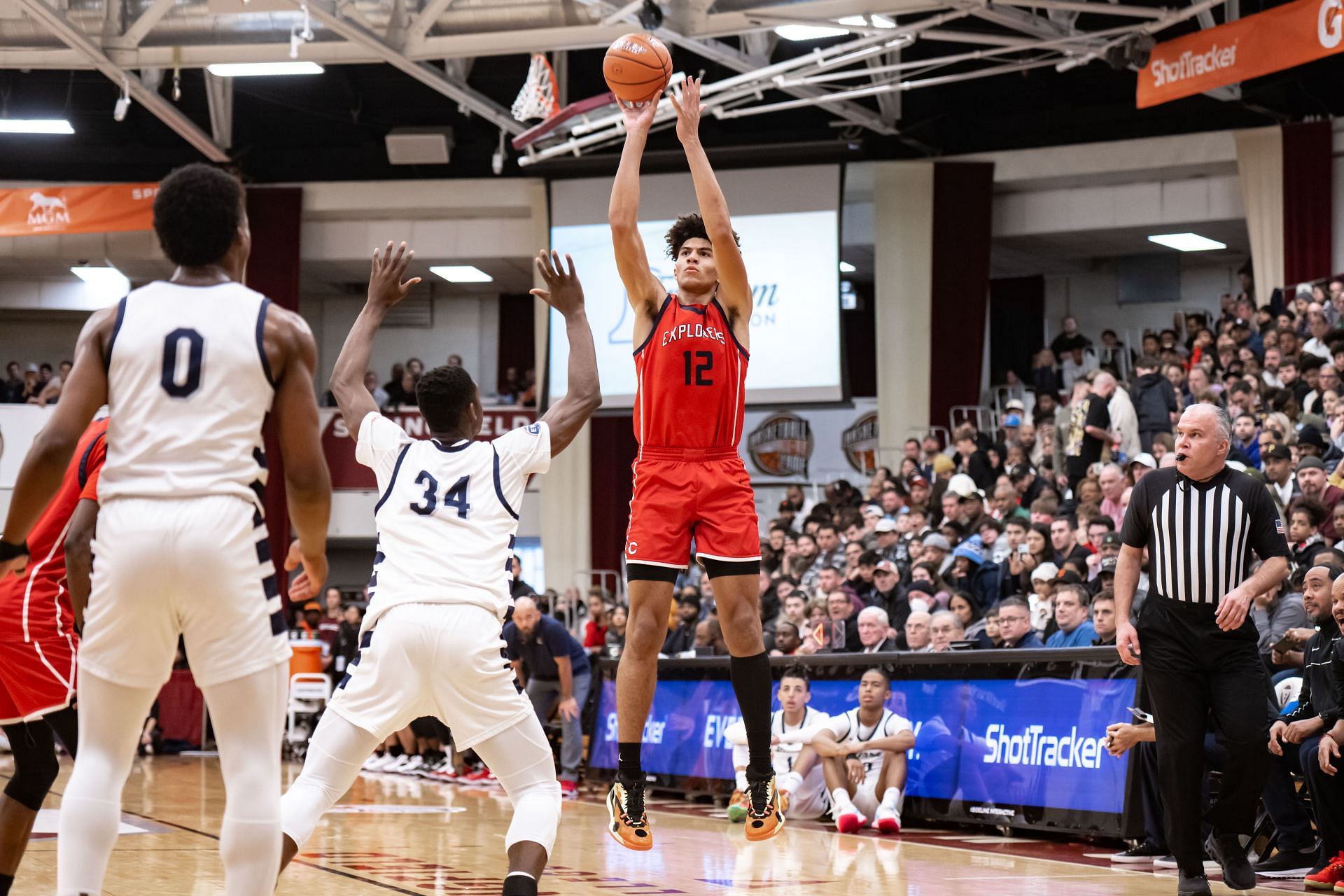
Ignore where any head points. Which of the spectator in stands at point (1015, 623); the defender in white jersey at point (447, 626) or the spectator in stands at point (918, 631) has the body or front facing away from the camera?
the defender in white jersey

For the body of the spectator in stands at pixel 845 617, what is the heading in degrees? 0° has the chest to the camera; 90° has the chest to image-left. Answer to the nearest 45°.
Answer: approximately 45°

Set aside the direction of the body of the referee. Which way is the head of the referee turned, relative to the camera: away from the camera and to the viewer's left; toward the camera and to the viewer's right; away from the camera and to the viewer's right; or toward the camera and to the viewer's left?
toward the camera and to the viewer's left

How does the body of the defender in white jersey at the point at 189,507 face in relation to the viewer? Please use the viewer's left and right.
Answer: facing away from the viewer

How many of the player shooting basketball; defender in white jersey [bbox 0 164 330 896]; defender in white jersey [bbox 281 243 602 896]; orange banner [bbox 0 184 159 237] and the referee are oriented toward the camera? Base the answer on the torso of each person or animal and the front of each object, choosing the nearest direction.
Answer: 3

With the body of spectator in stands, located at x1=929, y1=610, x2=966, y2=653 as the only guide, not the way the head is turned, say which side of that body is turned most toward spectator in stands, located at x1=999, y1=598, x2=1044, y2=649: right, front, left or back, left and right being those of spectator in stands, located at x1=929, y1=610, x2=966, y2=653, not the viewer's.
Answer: left

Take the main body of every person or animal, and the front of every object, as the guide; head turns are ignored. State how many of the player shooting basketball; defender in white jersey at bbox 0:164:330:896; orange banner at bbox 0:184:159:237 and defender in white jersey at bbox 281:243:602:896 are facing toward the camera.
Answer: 2

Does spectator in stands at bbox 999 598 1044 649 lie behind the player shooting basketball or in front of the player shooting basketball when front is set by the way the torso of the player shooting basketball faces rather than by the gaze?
behind

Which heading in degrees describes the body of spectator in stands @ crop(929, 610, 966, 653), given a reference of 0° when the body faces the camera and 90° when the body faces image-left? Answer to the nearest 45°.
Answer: approximately 45°

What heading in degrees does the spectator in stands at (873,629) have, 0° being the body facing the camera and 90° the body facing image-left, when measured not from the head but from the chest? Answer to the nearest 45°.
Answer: approximately 45°
